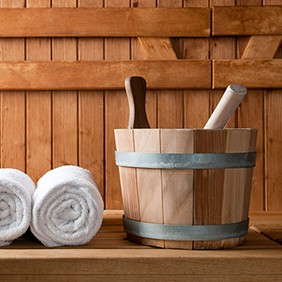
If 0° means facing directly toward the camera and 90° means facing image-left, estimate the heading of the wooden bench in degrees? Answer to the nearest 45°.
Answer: approximately 0°
